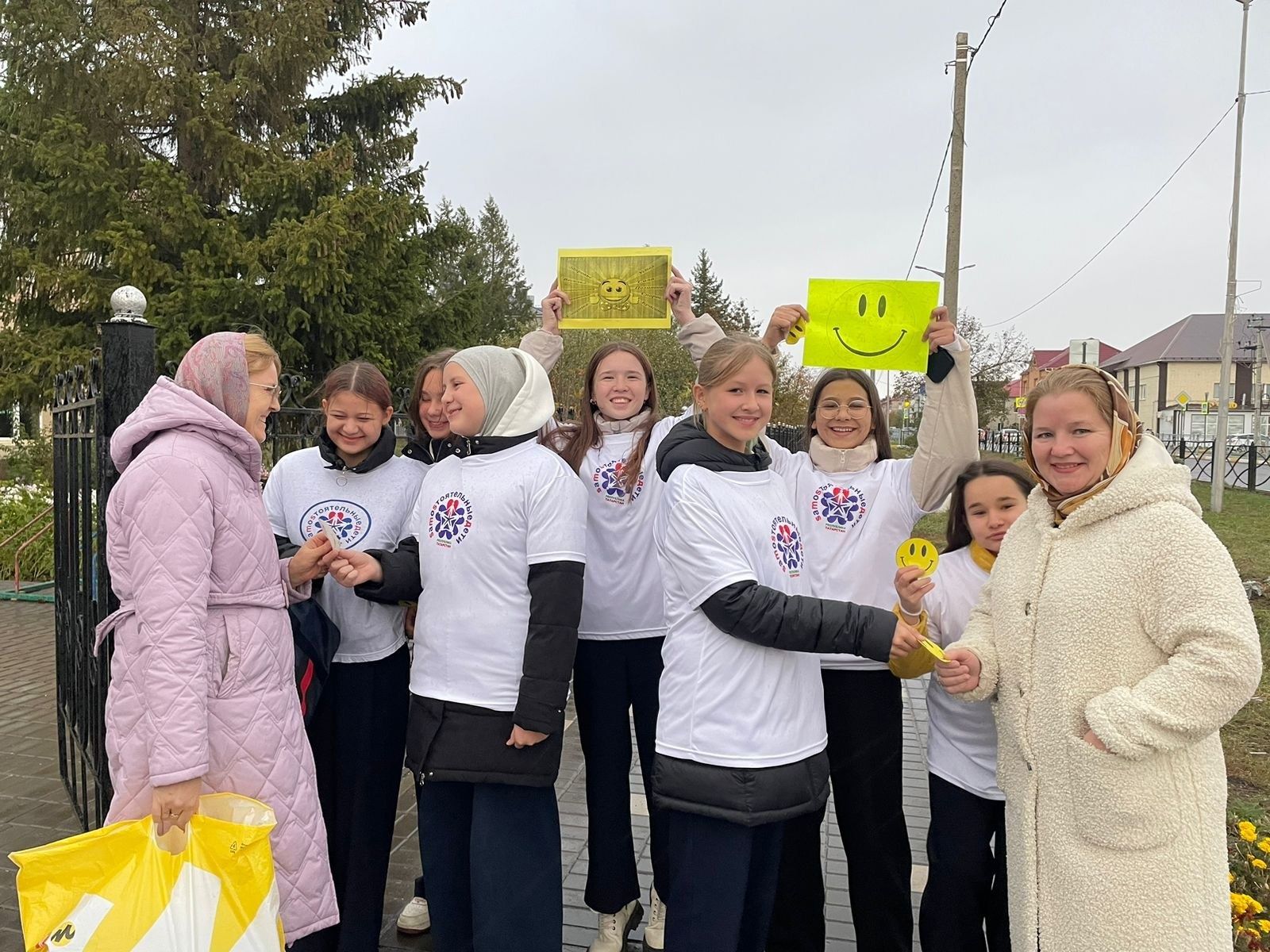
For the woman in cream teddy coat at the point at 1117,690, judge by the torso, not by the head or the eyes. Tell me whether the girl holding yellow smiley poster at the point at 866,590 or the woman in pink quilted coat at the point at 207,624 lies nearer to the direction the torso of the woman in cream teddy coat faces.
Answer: the woman in pink quilted coat

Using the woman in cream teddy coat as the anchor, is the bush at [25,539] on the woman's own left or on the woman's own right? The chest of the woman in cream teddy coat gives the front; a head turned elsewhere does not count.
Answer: on the woman's own right

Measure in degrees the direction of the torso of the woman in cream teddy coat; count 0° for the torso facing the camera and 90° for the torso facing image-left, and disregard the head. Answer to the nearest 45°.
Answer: approximately 45°

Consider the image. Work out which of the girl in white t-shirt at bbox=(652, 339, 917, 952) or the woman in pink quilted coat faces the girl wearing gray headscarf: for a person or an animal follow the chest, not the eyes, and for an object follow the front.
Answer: the woman in pink quilted coat

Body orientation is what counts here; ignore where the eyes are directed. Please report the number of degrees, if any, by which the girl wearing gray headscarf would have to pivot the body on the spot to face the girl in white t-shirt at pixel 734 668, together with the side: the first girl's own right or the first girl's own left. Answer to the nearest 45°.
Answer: approximately 90° to the first girl's own left

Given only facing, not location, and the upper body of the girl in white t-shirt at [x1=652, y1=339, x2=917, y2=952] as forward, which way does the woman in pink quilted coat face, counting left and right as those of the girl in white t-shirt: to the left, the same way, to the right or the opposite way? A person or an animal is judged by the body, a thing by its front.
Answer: to the left

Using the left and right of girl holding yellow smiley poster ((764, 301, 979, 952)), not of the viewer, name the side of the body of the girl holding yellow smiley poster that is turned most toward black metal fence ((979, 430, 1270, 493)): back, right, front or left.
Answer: back

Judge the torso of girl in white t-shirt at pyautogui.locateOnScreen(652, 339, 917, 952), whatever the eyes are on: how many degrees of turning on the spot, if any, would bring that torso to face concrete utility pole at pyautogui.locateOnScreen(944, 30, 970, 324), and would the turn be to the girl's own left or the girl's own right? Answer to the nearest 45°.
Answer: approximately 135° to the girl's own left

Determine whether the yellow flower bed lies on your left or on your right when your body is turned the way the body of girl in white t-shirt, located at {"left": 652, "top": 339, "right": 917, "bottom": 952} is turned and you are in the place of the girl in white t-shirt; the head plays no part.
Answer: on your left

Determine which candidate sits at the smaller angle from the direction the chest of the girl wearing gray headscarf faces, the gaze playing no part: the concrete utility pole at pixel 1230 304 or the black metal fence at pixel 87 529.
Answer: the black metal fence
